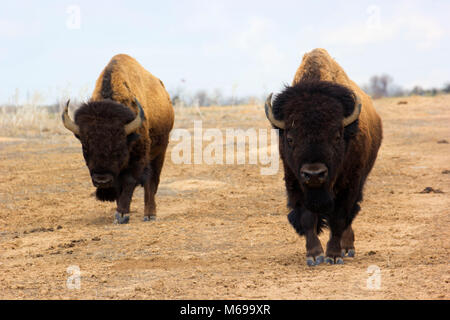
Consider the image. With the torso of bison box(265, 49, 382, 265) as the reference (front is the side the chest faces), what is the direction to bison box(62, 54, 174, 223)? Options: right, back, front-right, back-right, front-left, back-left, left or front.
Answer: back-right

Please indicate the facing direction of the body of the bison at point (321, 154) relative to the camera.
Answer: toward the camera
